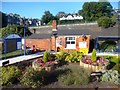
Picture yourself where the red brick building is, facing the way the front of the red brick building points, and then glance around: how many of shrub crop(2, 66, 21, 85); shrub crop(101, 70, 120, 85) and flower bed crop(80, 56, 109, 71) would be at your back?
0

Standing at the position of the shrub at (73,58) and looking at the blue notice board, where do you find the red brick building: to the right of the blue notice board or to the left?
right

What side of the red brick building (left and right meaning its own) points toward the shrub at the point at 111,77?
front

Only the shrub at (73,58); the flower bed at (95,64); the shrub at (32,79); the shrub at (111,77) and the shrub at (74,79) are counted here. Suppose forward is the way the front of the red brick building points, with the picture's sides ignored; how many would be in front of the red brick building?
5

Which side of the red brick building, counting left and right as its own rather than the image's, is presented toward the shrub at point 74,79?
front

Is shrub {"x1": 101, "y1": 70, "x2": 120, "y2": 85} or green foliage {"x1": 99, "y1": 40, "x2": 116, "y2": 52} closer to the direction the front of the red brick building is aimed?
the shrub

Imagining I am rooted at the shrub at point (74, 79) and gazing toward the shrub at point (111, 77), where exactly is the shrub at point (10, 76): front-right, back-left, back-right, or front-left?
back-left

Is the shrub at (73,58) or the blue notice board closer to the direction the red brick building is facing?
the shrub

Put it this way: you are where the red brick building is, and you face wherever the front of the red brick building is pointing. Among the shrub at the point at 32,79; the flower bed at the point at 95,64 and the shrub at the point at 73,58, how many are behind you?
0

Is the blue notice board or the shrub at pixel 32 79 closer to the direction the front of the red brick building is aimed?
the shrub

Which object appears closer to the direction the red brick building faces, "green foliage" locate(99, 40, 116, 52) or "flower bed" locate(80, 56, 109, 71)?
the flower bed

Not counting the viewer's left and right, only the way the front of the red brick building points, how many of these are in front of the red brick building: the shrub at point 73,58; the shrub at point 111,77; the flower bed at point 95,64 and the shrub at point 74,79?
4

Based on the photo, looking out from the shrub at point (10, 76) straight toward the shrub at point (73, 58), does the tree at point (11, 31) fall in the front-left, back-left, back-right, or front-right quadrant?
front-left

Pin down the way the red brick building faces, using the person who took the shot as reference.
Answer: facing the viewer

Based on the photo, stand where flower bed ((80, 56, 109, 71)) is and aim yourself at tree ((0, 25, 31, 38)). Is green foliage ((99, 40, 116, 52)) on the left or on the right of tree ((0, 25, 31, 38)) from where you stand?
right

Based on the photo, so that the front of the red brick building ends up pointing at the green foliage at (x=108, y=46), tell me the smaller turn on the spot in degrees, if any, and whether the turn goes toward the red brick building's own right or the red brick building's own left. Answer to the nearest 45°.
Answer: approximately 90° to the red brick building's own left

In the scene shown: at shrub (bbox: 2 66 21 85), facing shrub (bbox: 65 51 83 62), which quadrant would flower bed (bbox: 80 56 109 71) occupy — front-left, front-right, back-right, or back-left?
front-right
